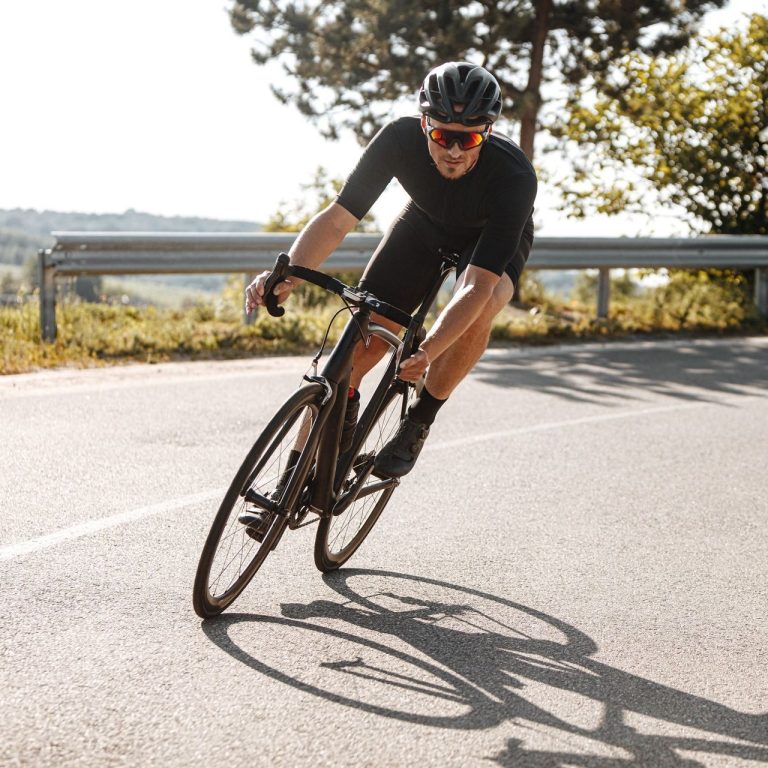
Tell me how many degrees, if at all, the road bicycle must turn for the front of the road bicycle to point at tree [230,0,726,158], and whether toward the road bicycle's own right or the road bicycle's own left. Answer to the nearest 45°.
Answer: approximately 135° to the road bicycle's own right

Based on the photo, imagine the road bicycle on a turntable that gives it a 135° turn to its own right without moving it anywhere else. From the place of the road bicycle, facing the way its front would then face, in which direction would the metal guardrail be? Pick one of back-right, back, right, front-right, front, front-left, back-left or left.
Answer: front

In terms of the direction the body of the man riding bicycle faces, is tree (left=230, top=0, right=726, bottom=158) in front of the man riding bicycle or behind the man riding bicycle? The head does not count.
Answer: behind

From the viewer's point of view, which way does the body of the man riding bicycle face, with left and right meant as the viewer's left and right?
facing the viewer and to the left of the viewer

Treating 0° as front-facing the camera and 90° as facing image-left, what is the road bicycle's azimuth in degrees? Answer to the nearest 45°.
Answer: approximately 45°
